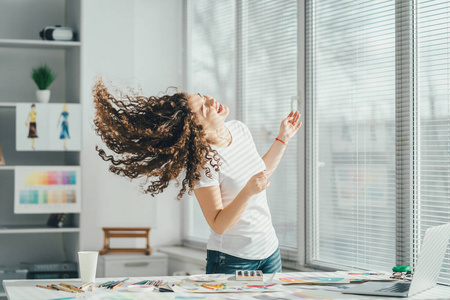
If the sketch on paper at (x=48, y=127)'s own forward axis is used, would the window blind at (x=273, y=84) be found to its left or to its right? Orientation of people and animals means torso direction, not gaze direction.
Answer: on its left

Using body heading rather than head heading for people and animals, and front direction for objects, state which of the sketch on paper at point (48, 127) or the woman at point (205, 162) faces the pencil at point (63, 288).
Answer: the sketch on paper

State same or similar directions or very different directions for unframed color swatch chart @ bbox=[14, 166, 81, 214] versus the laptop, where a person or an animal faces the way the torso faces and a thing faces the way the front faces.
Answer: very different directions

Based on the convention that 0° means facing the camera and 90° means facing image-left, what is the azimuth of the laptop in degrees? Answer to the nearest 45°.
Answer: approximately 135°

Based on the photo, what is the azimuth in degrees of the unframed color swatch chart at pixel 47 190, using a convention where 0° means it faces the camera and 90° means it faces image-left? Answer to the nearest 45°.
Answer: approximately 0°

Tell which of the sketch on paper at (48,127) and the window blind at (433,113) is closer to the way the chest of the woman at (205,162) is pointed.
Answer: the window blind

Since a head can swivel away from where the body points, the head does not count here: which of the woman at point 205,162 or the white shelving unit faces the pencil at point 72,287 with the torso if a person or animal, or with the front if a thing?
the white shelving unit

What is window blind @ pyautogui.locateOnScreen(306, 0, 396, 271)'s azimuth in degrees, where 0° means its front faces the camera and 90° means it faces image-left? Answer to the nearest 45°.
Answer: approximately 0°
